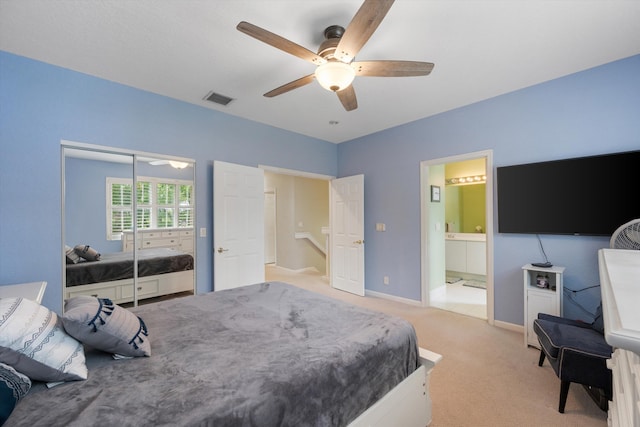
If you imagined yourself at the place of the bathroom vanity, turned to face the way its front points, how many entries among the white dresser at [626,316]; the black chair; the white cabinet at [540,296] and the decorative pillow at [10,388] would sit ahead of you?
4

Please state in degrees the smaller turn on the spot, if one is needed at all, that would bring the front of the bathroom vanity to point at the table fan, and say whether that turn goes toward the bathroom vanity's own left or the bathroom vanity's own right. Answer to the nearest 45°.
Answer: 0° — it already faces it

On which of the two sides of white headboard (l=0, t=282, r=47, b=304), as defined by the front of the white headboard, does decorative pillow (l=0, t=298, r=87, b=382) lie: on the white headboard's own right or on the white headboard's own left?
on the white headboard's own right

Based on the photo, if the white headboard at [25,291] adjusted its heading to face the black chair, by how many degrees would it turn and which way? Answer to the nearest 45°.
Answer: approximately 45° to its right

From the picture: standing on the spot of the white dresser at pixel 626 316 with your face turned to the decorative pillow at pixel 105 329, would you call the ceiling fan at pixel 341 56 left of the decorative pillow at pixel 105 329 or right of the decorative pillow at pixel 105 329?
right

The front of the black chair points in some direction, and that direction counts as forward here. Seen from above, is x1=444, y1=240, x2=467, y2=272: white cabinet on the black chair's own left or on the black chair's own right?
on the black chair's own right

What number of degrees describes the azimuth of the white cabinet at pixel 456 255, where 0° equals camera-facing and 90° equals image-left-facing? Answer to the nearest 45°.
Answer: approximately 0°

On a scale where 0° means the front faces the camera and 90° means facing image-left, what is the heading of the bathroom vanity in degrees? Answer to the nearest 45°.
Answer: approximately 0°

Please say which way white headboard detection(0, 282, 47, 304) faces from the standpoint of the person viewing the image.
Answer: facing to the right of the viewer

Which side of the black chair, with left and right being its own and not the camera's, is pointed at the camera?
left

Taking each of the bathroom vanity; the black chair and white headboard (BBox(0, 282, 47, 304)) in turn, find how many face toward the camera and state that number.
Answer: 1

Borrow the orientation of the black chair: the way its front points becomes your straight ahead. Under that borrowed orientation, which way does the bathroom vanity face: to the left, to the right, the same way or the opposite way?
to the left

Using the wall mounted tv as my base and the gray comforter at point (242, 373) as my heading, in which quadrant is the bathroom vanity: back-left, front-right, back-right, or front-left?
back-right

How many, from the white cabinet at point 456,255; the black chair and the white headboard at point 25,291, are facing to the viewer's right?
1

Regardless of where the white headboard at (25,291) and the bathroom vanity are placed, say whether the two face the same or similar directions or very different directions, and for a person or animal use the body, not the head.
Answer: very different directions
